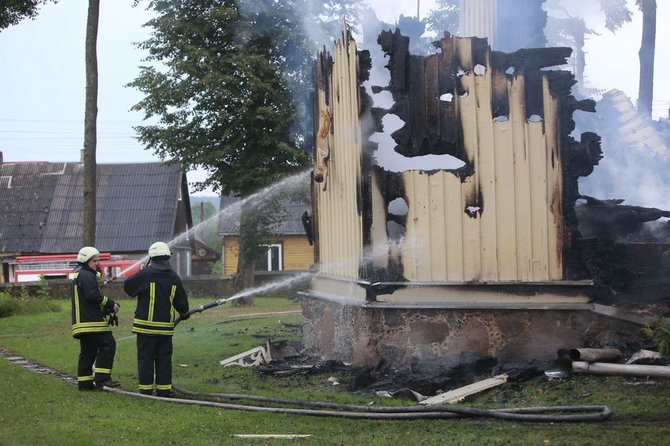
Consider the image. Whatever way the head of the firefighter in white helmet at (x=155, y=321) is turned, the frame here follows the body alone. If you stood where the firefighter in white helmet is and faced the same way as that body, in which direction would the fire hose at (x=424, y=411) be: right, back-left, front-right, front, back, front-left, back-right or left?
back-right

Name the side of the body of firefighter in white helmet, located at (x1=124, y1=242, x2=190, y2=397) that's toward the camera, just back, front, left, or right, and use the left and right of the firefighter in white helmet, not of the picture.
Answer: back

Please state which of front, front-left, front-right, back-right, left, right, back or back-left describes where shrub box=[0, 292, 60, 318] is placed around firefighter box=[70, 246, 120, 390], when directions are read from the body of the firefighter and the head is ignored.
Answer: left

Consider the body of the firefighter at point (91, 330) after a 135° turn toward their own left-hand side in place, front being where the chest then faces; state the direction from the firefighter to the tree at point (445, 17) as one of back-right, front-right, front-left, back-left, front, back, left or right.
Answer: right

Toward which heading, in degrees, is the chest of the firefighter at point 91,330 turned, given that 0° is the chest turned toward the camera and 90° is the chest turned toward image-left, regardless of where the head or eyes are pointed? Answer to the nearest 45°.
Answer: approximately 270°

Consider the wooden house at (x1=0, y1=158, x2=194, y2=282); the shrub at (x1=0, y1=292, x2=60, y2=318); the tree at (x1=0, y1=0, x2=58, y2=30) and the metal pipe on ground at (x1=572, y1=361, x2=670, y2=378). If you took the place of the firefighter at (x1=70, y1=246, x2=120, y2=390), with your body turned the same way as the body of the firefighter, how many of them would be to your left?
3

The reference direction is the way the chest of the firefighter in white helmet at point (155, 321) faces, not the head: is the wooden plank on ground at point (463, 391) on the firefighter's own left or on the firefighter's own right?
on the firefighter's own right

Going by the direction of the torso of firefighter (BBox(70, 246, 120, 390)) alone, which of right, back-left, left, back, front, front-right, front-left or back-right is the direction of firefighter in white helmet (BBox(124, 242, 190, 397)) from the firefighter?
front-right

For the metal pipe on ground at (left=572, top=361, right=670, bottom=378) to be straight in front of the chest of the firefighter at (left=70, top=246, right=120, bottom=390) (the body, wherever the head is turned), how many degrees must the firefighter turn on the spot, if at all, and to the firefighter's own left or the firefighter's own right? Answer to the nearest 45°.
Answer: approximately 45° to the firefighter's own right

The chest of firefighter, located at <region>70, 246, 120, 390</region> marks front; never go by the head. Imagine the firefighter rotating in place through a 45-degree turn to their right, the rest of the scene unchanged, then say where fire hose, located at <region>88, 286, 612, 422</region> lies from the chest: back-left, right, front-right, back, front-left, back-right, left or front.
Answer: front

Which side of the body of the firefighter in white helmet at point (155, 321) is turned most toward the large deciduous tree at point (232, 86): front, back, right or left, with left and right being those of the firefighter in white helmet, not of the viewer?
front

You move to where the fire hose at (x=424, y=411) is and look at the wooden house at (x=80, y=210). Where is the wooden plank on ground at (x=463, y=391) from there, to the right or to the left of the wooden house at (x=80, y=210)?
right
